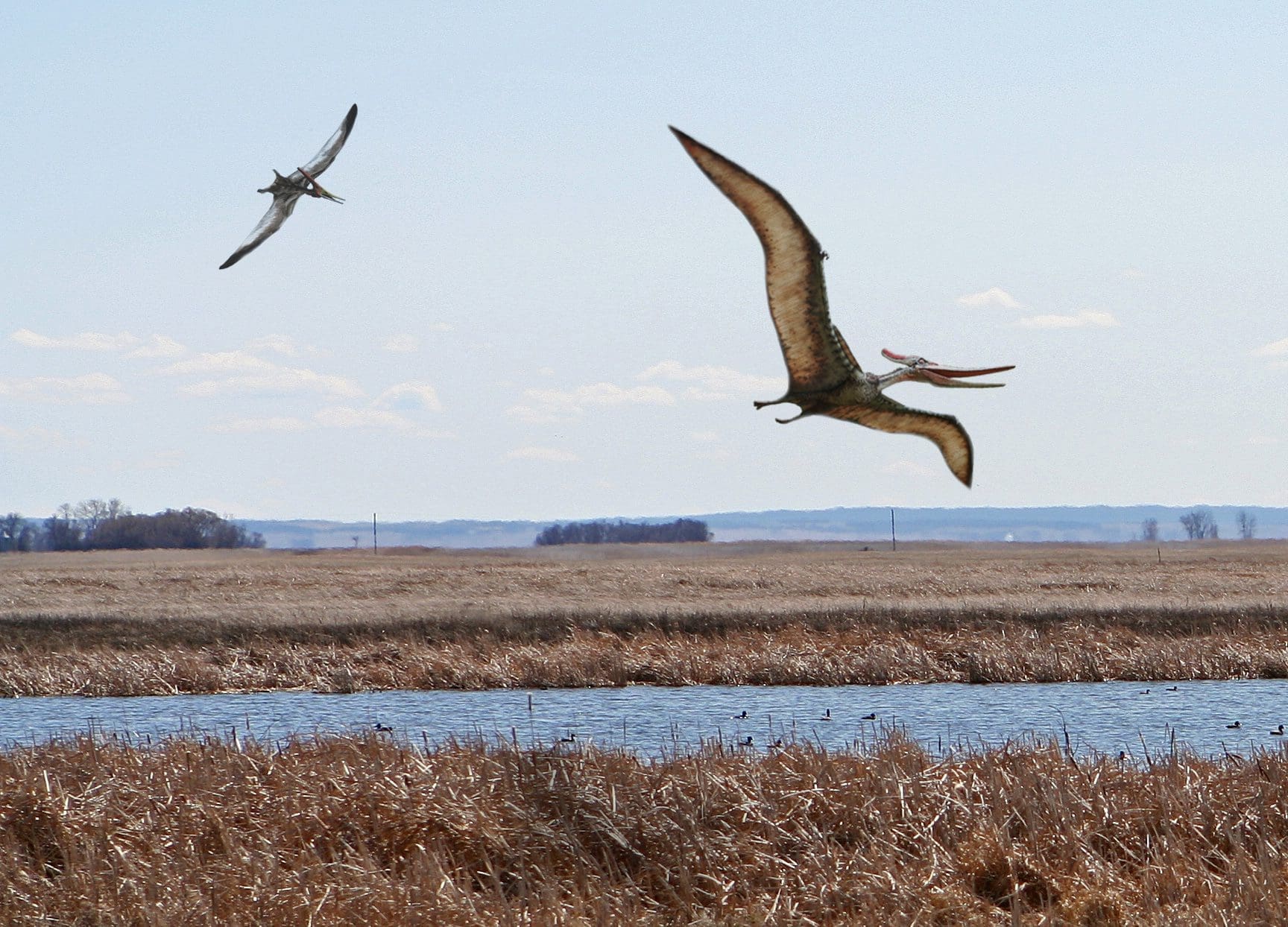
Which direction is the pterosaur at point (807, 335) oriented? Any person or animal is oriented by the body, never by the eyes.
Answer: to the viewer's right

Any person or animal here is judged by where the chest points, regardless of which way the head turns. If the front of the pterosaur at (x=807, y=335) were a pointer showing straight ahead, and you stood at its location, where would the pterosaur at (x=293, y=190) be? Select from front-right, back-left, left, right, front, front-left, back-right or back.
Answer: back-left
